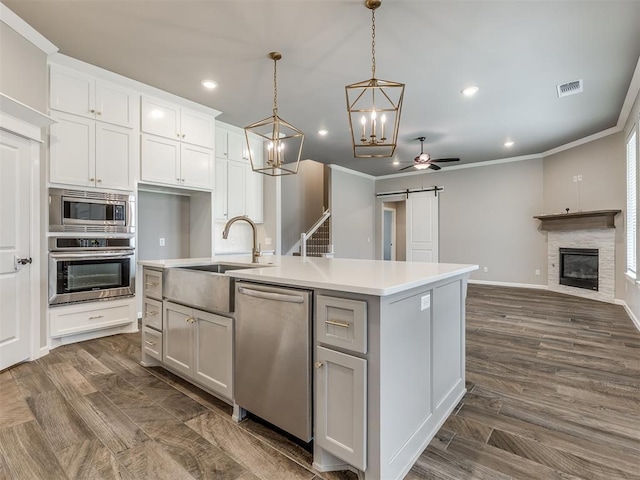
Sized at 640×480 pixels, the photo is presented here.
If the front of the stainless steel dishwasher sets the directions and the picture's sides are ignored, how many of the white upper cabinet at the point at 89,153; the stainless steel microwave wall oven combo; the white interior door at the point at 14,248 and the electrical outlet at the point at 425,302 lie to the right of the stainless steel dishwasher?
3

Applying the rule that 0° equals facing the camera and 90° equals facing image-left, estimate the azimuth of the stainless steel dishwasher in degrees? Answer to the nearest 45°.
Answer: approximately 45°

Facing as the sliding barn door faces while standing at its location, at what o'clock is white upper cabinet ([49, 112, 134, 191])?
The white upper cabinet is roughly at 1 o'clock from the sliding barn door.

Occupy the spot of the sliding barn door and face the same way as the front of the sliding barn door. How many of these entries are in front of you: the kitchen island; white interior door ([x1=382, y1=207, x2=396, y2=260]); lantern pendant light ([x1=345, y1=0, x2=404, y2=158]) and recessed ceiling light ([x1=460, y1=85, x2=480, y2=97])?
3

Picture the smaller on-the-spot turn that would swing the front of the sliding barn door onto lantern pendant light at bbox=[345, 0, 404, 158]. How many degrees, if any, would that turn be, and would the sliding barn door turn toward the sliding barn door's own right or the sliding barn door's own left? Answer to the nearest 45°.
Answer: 0° — it already faces it

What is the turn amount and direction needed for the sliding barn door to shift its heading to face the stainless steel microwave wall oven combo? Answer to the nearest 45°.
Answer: approximately 45° to its right

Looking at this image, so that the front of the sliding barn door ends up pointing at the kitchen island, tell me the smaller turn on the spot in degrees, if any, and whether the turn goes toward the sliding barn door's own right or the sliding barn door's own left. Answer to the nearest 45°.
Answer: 0° — it already faces it

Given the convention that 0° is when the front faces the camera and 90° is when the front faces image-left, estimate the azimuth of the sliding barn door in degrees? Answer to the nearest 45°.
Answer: approximately 0°

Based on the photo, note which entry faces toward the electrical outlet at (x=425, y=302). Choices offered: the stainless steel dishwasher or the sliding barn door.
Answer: the sliding barn door

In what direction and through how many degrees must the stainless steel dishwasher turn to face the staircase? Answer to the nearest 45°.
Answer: approximately 135° to its right

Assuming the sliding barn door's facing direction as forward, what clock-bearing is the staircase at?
The staircase is roughly at 2 o'clock from the sliding barn door.
